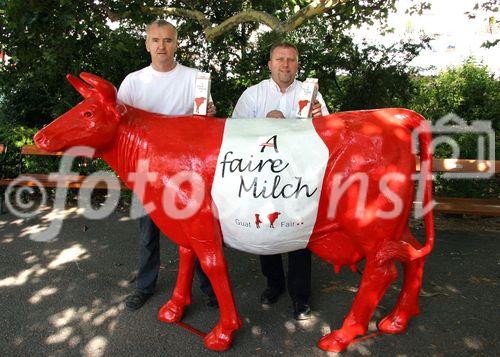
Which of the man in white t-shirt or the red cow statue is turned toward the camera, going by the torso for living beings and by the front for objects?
the man in white t-shirt

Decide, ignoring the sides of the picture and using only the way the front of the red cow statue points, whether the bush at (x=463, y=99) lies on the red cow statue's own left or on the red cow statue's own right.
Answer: on the red cow statue's own right

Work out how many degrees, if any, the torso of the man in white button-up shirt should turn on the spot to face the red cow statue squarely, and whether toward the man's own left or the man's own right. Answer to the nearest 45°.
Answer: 0° — they already face it

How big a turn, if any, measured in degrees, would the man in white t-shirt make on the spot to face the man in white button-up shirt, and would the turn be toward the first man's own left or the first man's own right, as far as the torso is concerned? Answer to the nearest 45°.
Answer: approximately 90° to the first man's own left

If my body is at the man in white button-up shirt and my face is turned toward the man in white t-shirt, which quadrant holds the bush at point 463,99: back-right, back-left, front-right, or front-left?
back-right

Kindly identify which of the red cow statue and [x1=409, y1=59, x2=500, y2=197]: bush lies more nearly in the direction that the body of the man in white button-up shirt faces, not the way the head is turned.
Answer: the red cow statue

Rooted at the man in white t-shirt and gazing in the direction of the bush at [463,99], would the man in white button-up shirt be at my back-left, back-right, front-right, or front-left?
front-right

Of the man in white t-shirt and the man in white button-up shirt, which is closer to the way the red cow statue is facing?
the man in white t-shirt

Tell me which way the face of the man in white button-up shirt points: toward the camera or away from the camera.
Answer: toward the camera

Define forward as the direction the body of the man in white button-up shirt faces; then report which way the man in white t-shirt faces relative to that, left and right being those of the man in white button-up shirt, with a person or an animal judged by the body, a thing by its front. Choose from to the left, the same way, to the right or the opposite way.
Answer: the same way

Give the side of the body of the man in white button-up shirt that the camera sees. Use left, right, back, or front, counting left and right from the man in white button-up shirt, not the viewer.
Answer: front

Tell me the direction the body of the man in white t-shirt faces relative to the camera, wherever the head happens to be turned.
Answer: toward the camera

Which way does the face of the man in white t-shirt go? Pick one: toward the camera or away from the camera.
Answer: toward the camera

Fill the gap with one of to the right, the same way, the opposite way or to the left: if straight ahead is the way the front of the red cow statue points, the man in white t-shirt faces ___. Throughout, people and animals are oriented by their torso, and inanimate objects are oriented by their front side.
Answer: to the left

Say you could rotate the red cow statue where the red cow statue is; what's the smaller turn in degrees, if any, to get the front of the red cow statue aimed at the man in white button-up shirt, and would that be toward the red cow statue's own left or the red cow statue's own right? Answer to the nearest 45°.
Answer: approximately 90° to the red cow statue's own right

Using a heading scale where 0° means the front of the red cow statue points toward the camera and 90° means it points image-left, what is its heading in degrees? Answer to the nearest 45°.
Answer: approximately 90°

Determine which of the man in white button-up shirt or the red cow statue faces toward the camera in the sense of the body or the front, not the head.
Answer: the man in white button-up shirt

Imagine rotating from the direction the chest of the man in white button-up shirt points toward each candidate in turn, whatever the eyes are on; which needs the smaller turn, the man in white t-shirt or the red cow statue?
the red cow statue

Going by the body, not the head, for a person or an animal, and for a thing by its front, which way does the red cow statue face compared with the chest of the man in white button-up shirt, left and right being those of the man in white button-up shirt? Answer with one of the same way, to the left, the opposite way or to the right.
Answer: to the right

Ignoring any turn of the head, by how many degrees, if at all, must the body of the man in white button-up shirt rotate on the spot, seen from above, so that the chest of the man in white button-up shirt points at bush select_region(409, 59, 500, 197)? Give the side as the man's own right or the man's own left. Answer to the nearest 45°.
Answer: approximately 135° to the man's own left
